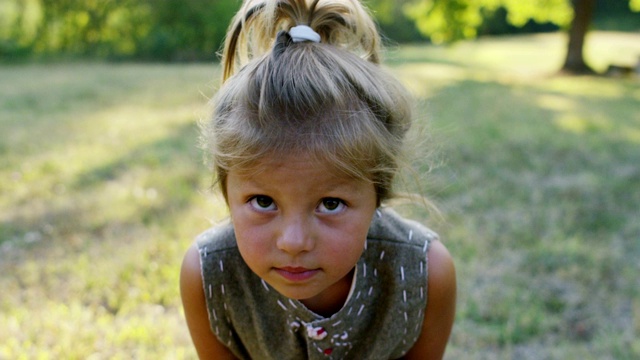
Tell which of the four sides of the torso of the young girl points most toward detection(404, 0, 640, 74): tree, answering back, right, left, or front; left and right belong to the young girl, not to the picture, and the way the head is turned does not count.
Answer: back

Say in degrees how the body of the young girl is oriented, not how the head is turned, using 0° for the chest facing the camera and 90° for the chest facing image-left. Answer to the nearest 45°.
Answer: approximately 0°

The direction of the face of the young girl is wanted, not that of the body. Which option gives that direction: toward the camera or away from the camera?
toward the camera
